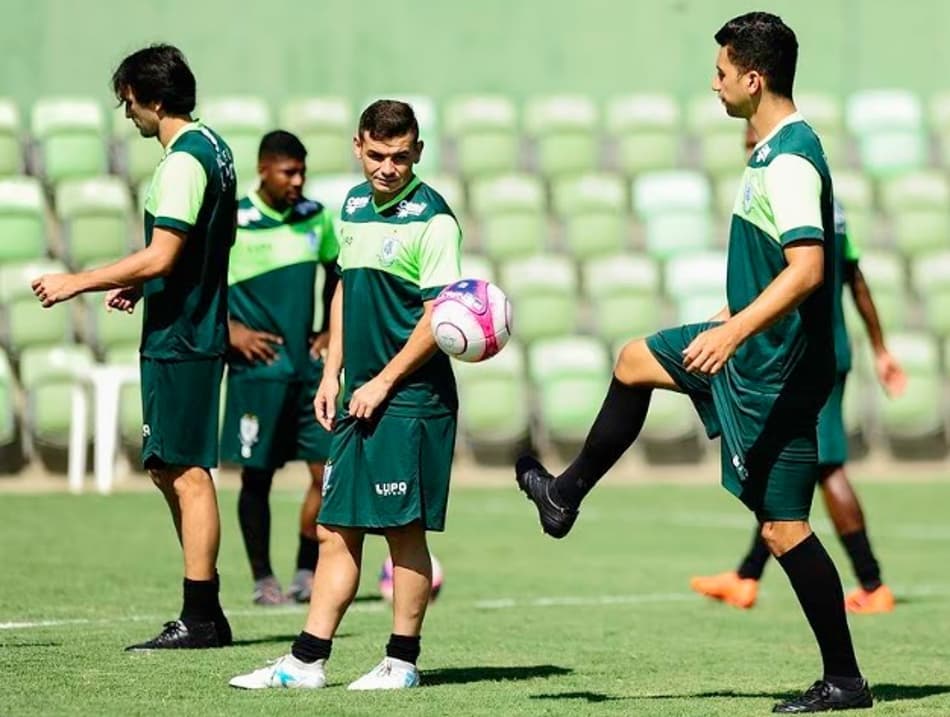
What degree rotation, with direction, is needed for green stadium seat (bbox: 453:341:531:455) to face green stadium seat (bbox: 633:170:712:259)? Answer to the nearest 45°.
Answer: approximately 135° to its left

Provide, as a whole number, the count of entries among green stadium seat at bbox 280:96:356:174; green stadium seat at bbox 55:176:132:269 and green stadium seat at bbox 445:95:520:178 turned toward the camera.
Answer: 3

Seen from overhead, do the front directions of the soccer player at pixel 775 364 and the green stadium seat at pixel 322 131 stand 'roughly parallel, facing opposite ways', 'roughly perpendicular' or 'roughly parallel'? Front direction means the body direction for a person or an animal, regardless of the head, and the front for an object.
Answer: roughly perpendicular

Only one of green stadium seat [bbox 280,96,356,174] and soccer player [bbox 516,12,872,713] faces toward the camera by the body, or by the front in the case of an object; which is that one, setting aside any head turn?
the green stadium seat

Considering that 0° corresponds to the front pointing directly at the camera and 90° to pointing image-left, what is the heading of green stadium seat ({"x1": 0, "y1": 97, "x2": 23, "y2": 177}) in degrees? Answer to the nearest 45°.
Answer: approximately 0°

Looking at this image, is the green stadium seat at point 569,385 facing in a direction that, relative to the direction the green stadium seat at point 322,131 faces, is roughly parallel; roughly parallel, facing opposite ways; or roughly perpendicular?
roughly parallel

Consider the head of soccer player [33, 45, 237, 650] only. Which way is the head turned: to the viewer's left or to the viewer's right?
to the viewer's left

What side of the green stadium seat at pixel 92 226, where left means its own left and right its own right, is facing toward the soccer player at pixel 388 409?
front

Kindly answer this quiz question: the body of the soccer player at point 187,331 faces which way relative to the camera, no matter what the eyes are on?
to the viewer's left

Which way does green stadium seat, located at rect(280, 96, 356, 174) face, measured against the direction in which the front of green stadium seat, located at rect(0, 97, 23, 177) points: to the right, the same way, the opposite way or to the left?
the same way

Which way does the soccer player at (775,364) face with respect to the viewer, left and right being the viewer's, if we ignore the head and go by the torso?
facing to the left of the viewer

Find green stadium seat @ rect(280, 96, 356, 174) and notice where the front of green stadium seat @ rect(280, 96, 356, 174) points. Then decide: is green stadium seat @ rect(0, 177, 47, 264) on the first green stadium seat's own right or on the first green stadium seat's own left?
on the first green stadium seat's own right

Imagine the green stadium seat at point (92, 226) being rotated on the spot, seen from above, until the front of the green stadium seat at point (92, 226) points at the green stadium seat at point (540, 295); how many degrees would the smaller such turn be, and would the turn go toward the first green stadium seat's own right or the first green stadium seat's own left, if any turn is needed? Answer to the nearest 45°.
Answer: approximately 90° to the first green stadium seat's own left

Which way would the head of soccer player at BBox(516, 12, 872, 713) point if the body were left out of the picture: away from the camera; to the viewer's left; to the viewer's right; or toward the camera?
to the viewer's left

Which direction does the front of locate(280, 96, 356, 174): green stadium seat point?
toward the camera

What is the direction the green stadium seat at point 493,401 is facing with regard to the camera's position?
facing the viewer

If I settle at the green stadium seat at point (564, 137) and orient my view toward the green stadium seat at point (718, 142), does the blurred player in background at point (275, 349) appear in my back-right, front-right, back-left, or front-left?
back-right

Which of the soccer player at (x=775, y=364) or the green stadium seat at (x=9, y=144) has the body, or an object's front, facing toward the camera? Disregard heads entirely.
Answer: the green stadium seat

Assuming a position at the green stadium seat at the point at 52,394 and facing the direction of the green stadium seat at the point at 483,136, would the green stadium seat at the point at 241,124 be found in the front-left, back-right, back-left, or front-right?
front-left
